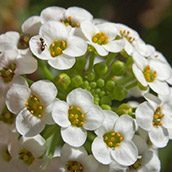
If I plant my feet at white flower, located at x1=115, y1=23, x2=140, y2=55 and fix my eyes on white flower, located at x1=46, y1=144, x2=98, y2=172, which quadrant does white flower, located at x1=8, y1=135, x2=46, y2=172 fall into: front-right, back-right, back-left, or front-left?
front-right
